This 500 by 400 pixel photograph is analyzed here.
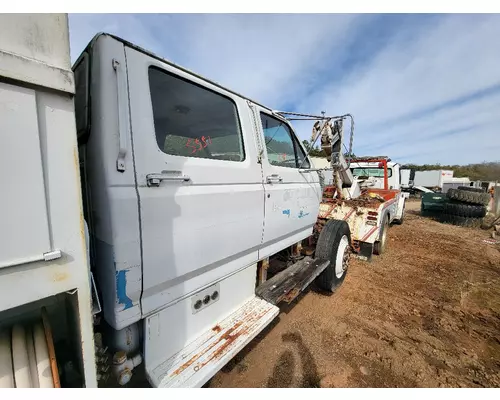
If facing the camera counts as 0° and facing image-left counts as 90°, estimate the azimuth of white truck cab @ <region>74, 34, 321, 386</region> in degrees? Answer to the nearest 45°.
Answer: approximately 225°

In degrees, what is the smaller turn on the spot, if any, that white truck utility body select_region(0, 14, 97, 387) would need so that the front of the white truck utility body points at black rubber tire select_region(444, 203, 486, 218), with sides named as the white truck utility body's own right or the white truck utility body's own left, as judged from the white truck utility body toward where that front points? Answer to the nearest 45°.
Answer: approximately 45° to the white truck utility body's own right

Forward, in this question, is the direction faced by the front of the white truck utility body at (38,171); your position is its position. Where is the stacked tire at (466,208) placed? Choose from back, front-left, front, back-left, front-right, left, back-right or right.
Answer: front-right

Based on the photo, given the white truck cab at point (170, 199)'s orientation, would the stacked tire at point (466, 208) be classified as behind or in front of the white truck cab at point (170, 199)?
in front

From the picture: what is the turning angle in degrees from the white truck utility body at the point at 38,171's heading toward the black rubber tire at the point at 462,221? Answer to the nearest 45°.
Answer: approximately 45° to its right

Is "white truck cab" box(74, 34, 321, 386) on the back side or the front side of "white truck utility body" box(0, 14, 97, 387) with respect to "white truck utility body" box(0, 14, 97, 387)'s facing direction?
on the front side

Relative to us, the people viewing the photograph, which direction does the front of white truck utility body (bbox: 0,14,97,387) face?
facing away from the viewer and to the right of the viewer

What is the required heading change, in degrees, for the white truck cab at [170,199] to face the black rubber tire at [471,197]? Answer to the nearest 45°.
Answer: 0° — it already faces it

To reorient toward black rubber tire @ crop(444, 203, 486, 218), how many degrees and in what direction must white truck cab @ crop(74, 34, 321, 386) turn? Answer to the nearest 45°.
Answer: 0° — it already faces it
